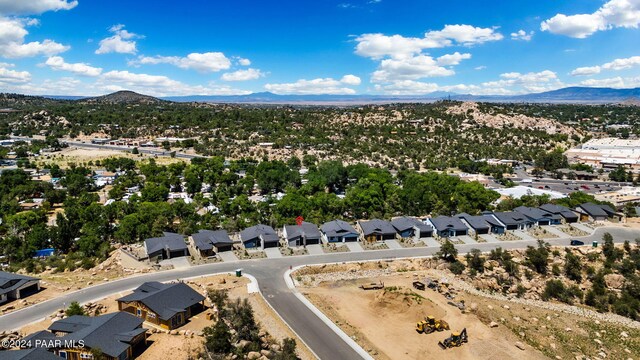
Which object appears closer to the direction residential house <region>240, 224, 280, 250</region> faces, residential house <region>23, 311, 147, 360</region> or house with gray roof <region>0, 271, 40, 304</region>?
the residential house

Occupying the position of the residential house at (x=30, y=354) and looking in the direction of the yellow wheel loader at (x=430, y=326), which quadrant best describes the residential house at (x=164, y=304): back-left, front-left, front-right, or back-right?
front-left

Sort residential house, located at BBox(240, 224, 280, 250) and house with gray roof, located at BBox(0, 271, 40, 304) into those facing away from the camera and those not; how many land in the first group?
0

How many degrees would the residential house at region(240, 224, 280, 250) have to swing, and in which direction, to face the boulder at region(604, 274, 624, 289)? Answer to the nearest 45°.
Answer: approximately 90° to its left

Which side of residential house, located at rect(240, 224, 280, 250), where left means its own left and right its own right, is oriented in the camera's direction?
front

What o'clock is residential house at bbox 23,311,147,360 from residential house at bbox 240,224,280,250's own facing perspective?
residential house at bbox 23,311,147,360 is roughly at 1 o'clock from residential house at bbox 240,224,280,250.

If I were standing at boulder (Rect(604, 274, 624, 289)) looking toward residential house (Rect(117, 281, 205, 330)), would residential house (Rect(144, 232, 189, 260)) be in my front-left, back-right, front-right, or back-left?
front-right

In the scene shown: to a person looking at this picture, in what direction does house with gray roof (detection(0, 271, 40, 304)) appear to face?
facing the viewer and to the right of the viewer

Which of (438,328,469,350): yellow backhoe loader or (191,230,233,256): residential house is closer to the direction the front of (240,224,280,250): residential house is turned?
the yellow backhoe loader

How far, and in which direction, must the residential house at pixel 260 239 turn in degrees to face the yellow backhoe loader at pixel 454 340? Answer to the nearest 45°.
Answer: approximately 45° to its left

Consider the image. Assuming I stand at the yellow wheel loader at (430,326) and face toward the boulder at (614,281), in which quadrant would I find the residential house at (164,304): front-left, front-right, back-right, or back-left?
back-left

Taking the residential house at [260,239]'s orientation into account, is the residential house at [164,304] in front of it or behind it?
in front
